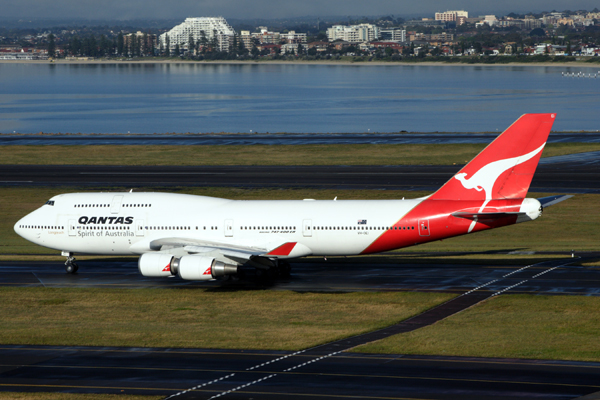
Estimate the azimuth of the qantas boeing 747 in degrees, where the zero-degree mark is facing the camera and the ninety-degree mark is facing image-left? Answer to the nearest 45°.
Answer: approximately 90°
